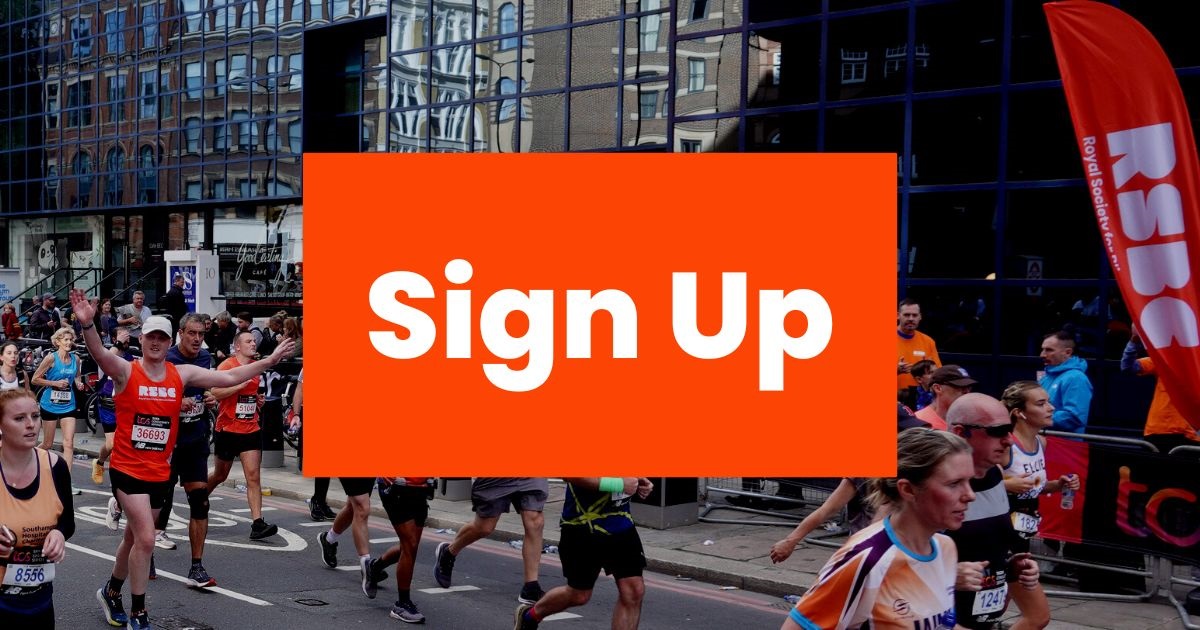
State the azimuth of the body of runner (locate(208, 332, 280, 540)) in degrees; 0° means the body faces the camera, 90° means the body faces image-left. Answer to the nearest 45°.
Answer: approximately 315°

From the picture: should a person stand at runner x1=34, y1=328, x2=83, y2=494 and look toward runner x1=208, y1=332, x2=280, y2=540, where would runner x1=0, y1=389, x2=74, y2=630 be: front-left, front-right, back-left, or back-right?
front-right

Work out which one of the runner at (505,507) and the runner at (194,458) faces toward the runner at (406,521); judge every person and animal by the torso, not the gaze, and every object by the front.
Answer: the runner at (194,458)

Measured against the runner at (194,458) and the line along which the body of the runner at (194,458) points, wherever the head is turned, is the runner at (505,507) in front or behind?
in front

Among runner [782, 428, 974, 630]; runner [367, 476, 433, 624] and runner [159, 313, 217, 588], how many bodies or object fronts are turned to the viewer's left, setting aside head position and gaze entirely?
0

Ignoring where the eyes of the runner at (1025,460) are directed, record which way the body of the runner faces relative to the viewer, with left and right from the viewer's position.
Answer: facing the viewer and to the right of the viewer

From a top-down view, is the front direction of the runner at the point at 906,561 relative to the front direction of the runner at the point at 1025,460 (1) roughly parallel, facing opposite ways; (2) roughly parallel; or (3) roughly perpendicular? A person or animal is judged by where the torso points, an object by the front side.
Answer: roughly parallel

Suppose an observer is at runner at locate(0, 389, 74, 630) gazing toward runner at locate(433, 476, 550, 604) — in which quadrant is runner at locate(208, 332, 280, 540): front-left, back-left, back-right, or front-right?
front-left

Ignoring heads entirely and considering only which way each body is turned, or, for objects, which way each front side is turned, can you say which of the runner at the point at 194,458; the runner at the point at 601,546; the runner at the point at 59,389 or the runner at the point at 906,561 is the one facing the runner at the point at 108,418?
the runner at the point at 59,389
